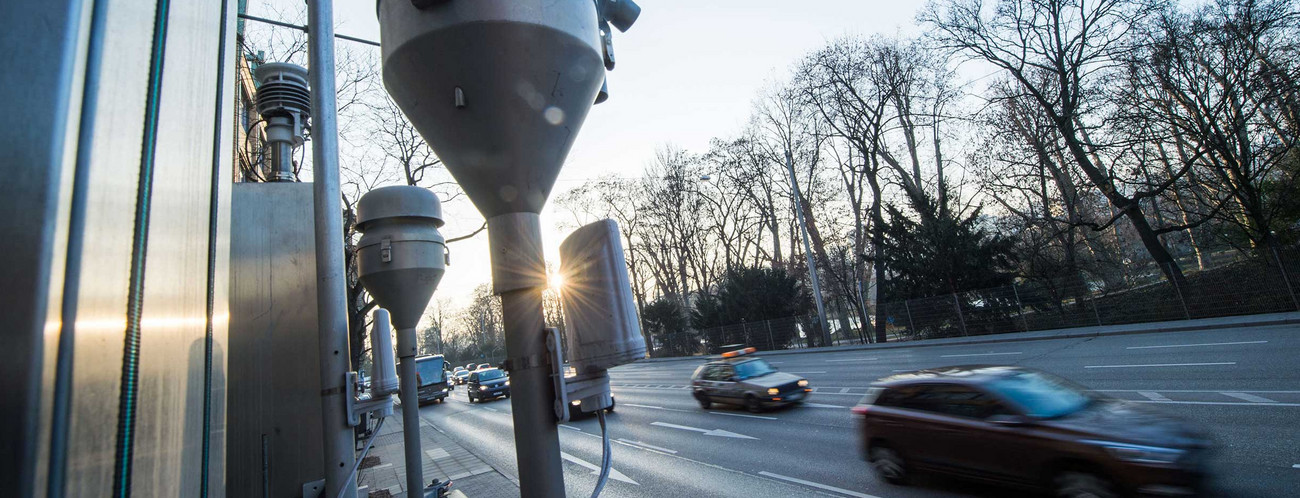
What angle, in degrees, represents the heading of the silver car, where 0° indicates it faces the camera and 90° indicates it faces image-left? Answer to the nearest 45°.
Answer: approximately 315°

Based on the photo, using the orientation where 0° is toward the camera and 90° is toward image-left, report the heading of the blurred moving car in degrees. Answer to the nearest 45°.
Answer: approximately 315°

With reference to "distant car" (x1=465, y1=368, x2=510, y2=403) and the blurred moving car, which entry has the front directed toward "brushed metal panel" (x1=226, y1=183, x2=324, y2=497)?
the distant car

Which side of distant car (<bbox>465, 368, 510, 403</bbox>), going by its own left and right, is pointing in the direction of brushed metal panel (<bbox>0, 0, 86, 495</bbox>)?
front

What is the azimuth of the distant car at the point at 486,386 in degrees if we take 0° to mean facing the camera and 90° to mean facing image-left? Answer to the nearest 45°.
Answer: approximately 0°

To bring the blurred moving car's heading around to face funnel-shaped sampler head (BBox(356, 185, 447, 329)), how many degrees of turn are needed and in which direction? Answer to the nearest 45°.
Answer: approximately 90° to its right

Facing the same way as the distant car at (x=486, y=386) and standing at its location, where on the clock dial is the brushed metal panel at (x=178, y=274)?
The brushed metal panel is roughly at 12 o'clock from the distant car.

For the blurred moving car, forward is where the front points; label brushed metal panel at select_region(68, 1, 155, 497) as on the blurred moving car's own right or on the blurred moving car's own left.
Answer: on the blurred moving car's own right

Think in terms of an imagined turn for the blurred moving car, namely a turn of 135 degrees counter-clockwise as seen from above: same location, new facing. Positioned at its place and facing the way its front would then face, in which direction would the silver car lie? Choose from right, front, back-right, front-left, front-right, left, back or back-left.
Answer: front-left

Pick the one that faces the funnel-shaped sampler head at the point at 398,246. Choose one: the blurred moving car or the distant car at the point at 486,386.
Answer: the distant car
